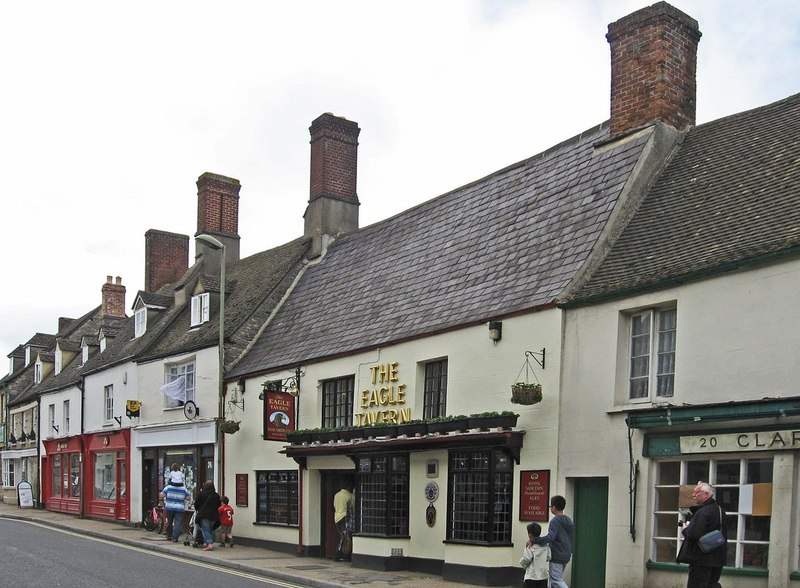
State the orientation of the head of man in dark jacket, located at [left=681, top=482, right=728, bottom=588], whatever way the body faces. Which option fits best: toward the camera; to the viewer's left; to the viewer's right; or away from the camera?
to the viewer's left

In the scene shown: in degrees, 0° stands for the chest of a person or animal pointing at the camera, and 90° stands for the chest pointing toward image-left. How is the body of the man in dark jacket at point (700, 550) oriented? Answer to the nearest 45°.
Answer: approximately 90°

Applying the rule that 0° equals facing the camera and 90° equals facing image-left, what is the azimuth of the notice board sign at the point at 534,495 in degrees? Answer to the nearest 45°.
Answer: approximately 45°

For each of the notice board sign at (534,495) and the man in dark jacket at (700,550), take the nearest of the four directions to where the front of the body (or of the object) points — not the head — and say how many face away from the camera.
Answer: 0

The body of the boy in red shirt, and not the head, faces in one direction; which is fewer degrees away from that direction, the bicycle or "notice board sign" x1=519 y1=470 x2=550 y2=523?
the bicycle
